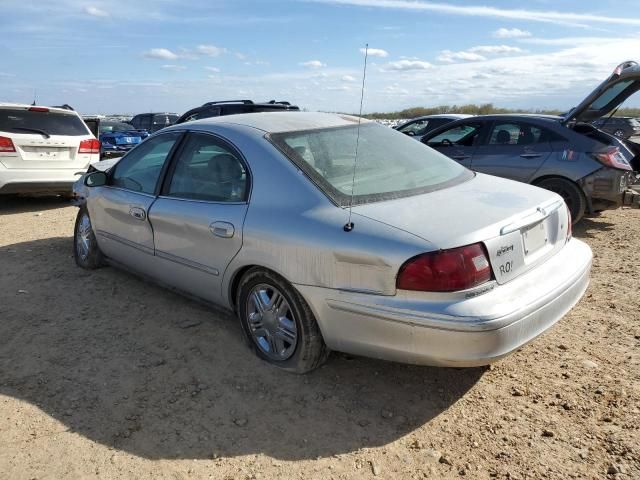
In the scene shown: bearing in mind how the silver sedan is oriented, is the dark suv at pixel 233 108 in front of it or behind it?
in front

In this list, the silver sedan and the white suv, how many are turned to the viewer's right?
0

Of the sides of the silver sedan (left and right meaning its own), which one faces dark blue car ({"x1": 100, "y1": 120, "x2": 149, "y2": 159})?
front

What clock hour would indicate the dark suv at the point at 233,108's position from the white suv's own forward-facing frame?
The dark suv is roughly at 2 o'clock from the white suv.

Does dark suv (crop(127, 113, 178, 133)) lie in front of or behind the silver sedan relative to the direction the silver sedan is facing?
in front

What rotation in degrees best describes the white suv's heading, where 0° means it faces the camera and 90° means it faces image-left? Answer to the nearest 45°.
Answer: approximately 180°

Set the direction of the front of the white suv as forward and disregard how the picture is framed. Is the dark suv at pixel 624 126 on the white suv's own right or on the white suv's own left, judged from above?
on the white suv's own right

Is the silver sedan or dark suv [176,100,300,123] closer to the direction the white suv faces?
the dark suv

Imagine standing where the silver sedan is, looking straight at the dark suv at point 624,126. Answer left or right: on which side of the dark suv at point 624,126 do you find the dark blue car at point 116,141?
left

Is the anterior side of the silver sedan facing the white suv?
yes

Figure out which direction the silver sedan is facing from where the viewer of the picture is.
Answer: facing away from the viewer and to the left of the viewer
